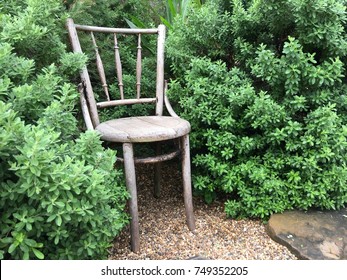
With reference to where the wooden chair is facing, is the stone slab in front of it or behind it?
in front

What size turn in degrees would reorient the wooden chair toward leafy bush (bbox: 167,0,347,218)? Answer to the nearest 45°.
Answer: approximately 45° to its left

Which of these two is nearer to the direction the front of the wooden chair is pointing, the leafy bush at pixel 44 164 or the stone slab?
the stone slab

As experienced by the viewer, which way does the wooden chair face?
facing the viewer and to the right of the viewer

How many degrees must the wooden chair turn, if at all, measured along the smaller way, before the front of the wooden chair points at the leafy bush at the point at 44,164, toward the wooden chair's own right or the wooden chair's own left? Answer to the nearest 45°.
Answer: approximately 90° to the wooden chair's own right
